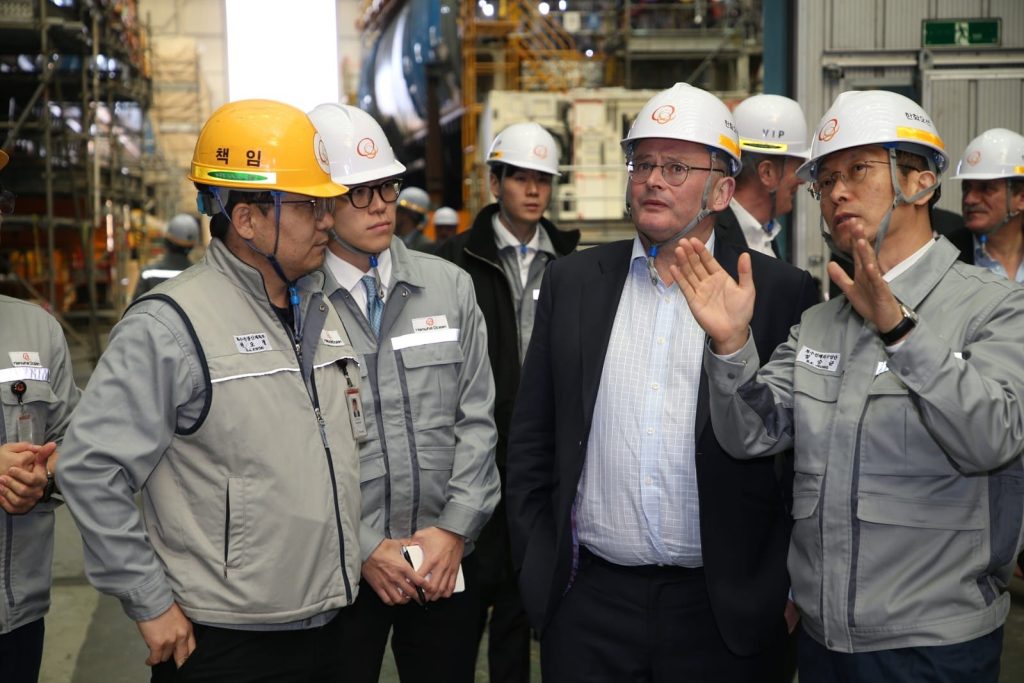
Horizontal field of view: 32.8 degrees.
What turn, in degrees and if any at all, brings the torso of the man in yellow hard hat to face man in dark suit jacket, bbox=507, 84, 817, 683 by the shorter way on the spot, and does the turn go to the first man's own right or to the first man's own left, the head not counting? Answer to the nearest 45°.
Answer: approximately 45° to the first man's own left

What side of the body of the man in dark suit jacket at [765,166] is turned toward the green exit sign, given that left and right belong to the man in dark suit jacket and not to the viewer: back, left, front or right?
left

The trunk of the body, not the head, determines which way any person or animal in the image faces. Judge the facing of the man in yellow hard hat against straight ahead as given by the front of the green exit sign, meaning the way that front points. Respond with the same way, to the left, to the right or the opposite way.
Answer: to the left

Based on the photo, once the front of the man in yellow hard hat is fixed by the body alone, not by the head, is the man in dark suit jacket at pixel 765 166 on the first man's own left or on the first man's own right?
on the first man's own left

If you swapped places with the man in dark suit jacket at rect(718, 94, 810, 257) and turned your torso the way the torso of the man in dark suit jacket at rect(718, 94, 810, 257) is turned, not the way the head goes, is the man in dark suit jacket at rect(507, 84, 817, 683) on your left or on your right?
on your right
